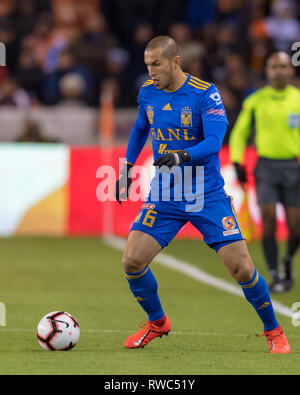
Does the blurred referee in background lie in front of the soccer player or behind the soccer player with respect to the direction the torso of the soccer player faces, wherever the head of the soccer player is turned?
behind

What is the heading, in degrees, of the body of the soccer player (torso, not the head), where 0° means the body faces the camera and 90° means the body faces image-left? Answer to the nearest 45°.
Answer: approximately 45°
